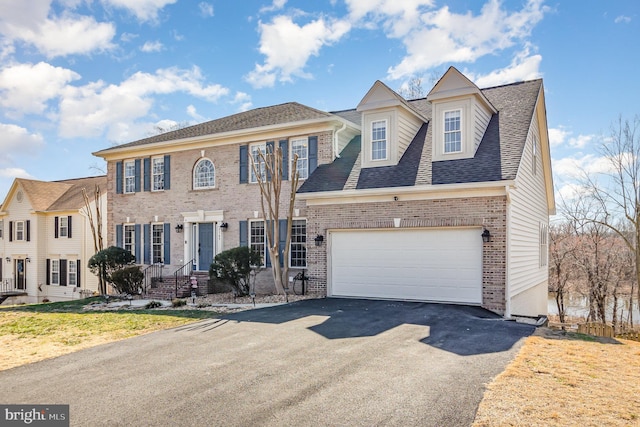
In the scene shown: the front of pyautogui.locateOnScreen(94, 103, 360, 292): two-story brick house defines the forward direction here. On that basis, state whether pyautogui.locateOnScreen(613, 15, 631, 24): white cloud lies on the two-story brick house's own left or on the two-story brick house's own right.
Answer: on the two-story brick house's own left

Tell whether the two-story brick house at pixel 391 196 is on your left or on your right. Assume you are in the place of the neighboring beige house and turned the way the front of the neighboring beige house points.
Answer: on your left

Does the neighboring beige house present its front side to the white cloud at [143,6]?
no

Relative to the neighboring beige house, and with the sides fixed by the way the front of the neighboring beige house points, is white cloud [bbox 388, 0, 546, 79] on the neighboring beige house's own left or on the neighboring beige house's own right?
on the neighboring beige house's own left

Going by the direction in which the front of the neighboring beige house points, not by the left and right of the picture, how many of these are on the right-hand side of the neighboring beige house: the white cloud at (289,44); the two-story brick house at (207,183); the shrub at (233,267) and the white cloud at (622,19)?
0

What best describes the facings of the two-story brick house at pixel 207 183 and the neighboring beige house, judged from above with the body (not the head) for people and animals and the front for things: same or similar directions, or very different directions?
same or similar directions

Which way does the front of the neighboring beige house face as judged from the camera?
facing the viewer and to the left of the viewer

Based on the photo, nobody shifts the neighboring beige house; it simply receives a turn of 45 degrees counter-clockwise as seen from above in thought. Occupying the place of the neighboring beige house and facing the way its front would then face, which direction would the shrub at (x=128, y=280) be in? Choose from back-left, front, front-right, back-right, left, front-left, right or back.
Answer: front

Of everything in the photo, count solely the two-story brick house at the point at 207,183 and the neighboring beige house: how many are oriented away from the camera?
0

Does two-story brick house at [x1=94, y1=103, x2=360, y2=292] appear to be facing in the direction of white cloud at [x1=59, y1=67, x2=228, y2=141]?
no

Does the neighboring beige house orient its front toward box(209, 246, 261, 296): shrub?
no

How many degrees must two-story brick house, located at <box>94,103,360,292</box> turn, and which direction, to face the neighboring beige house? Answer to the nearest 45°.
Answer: approximately 90° to its right

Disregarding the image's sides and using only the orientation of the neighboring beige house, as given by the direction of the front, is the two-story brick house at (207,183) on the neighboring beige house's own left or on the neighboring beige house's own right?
on the neighboring beige house's own left
